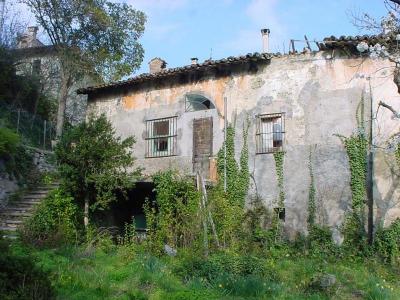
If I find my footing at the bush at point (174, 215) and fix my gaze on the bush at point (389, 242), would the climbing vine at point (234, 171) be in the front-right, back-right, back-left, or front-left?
front-left

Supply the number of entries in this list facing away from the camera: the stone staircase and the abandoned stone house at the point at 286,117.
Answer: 0

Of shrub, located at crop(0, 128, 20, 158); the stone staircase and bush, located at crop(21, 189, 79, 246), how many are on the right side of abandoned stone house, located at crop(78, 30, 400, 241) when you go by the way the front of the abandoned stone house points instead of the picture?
3

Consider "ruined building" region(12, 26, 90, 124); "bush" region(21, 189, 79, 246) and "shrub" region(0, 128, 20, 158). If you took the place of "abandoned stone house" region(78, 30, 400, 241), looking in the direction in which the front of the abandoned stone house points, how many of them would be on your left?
0

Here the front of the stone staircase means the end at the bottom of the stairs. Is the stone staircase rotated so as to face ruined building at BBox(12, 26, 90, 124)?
no

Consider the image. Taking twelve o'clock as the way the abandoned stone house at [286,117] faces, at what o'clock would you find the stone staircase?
The stone staircase is roughly at 3 o'clock from the abandoned stone house.

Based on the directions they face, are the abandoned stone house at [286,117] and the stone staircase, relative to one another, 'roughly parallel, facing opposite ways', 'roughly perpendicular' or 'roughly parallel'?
roughly parallel

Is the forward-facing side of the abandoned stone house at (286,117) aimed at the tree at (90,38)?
no

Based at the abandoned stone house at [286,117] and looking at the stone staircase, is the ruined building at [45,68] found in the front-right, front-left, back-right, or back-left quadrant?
front-right

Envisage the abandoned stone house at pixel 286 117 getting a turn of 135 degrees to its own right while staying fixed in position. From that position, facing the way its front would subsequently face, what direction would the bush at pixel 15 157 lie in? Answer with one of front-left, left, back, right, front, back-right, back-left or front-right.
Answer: front-left

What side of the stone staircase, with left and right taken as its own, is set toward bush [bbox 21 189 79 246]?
left

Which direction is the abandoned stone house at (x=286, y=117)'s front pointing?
toward the camera

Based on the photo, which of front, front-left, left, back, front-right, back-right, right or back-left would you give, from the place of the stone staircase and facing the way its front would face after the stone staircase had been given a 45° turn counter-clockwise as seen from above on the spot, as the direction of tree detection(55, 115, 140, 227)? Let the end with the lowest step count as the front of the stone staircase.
front-left

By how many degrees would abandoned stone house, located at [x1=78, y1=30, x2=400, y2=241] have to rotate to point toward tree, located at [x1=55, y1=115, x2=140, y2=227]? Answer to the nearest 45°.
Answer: approximately 90° to its right

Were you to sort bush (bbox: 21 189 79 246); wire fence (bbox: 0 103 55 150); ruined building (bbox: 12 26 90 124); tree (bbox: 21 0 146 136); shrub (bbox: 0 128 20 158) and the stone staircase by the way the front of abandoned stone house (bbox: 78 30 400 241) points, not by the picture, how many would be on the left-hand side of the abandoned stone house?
0

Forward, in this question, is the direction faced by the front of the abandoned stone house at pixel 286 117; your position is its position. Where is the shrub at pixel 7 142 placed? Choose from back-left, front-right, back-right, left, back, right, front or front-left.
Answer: right
